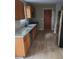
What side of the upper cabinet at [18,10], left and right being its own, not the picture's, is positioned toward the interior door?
left

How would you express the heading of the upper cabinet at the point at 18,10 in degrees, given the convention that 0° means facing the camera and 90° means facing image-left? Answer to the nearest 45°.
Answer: approximately 270°
